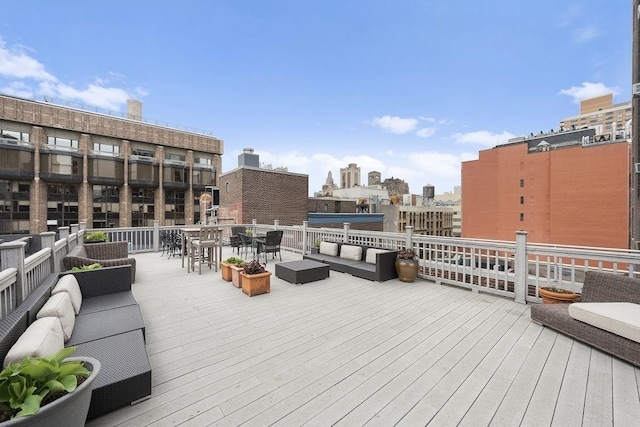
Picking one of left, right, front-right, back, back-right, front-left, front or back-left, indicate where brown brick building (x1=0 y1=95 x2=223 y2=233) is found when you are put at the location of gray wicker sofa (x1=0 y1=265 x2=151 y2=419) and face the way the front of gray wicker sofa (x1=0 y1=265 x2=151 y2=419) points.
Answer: left

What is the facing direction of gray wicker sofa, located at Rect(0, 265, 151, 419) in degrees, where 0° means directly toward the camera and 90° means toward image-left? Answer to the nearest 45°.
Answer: approximately 270°

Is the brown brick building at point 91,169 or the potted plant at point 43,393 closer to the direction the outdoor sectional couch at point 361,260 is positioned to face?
the potted plant

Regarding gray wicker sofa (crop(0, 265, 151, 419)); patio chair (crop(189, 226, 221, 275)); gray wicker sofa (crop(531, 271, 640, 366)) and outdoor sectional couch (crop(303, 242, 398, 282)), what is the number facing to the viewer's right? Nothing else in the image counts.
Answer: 1

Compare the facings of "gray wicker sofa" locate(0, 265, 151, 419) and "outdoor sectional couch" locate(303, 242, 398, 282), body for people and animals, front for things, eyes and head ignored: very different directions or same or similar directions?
very different directions

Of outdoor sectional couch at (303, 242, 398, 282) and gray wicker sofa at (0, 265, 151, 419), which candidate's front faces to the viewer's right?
the gray wicker sofa

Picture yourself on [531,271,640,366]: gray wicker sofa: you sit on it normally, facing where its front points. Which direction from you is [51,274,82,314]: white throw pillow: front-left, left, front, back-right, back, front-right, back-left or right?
front

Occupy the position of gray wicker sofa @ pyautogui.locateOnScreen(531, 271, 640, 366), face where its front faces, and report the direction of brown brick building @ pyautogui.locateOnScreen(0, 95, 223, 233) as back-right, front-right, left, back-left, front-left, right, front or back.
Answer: front-right

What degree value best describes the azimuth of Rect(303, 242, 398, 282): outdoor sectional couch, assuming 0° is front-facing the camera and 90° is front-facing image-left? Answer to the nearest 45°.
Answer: approximately 45°

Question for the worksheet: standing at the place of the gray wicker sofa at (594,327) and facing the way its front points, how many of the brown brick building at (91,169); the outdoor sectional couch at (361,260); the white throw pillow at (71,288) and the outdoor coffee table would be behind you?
0

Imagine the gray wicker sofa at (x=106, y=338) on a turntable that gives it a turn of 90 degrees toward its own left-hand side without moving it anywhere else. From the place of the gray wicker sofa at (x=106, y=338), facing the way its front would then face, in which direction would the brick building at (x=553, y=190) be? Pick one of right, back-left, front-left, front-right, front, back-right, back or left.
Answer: right

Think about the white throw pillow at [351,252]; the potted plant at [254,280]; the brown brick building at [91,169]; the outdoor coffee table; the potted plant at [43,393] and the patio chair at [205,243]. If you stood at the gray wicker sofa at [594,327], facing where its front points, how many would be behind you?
0

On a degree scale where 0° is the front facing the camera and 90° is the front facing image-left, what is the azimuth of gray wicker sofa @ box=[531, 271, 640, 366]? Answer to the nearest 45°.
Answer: approximately 45°
